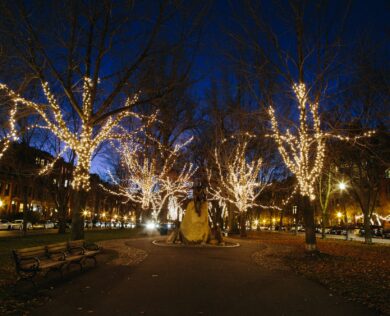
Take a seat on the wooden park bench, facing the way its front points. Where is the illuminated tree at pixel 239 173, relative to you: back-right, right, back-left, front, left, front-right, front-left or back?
left

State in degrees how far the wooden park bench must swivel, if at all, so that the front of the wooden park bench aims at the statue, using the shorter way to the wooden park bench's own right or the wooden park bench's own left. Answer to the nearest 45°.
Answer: approximately 90° to the wooden park bench's own left

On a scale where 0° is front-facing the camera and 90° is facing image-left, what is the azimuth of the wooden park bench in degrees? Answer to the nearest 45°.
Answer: approximately 315°
